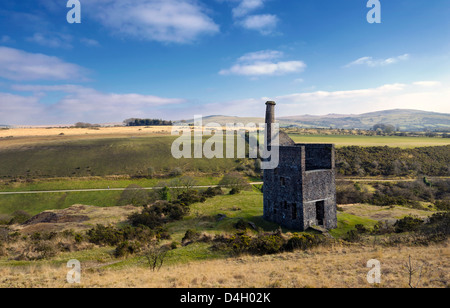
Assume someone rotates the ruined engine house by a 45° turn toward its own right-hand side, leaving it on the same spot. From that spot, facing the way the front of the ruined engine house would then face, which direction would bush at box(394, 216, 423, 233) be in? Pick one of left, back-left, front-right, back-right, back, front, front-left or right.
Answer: left

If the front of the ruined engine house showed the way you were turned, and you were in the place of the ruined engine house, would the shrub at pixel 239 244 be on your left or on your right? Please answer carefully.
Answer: on your right

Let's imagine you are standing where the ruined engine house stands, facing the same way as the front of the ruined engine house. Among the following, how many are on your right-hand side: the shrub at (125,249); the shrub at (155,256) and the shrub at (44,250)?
3

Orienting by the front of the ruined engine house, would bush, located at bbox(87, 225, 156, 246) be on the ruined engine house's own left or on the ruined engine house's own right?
on the ruined engine house's own right

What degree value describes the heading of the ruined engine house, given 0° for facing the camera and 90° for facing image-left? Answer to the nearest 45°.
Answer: approximately 315°

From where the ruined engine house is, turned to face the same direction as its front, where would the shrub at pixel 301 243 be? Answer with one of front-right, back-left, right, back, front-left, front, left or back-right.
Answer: front-right

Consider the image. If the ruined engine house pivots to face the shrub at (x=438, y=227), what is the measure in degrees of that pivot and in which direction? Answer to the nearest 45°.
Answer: approximately 45° to its left

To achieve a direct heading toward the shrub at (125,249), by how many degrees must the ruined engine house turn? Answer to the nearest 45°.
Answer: approximately 90° to its right

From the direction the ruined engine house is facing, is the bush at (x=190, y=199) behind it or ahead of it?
behind

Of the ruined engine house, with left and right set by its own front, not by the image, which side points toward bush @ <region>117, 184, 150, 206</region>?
back
